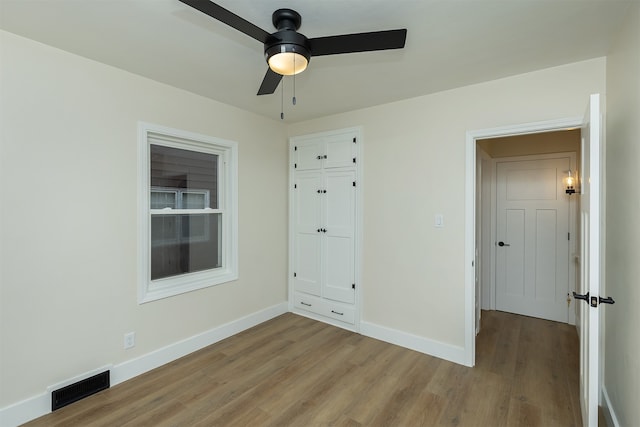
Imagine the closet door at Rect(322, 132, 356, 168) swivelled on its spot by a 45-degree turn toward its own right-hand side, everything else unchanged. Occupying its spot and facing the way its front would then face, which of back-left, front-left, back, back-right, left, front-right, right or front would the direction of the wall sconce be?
back

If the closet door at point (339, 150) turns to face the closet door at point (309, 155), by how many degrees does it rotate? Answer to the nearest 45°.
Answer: approximately 90° to its right

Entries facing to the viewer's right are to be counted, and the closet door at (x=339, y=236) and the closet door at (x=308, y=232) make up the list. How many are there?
0

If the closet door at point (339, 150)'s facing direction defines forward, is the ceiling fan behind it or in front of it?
in front

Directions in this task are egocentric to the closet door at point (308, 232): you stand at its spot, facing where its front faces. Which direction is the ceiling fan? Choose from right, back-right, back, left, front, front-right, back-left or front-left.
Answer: front-left

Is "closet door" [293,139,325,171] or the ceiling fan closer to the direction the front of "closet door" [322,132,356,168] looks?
the ceiling fan

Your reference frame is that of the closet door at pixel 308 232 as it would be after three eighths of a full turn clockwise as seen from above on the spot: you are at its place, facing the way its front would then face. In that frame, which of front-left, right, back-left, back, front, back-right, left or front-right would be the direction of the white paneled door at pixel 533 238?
right

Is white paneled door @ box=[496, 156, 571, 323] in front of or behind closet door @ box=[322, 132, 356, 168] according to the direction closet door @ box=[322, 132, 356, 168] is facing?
behind

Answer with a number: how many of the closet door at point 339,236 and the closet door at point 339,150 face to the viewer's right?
0

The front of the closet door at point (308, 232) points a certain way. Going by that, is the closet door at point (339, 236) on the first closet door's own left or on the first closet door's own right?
on the first closet door's own left
